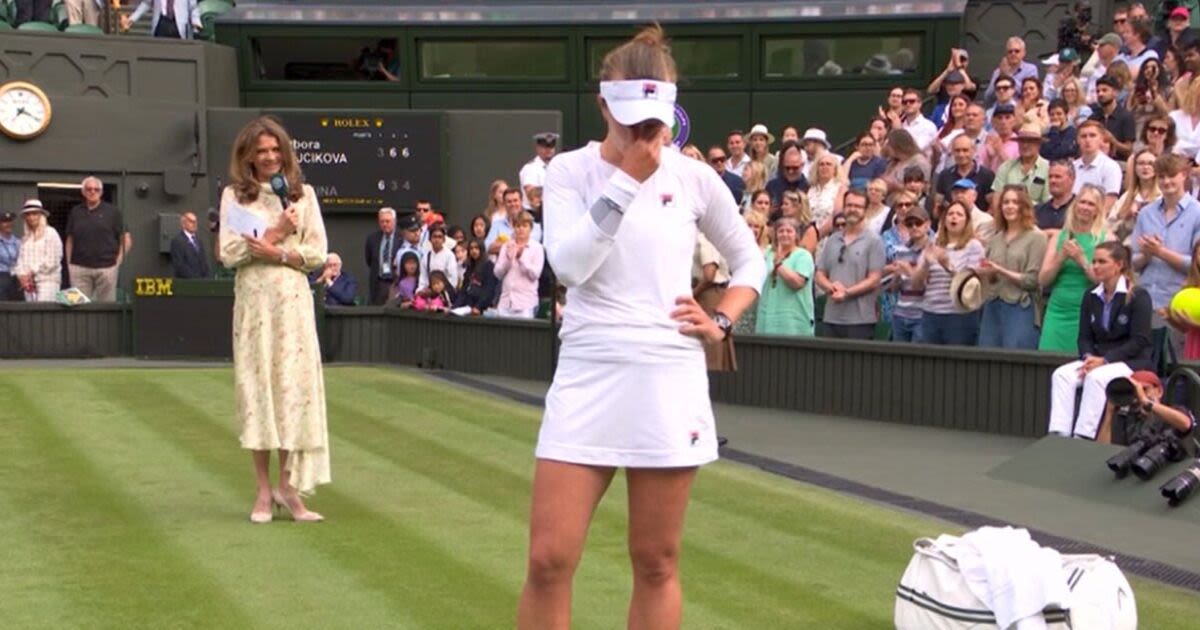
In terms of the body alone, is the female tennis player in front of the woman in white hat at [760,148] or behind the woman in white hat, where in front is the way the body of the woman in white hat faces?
in front

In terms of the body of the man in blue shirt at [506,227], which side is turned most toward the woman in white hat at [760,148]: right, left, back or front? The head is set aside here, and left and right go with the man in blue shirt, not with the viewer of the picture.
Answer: left

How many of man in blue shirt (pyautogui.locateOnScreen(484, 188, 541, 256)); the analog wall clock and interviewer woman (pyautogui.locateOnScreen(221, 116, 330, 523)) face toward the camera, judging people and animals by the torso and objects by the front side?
3

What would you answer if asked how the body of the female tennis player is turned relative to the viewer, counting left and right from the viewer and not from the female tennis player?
facing the viewer

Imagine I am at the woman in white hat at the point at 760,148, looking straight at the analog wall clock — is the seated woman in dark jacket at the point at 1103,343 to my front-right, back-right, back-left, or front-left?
back-left

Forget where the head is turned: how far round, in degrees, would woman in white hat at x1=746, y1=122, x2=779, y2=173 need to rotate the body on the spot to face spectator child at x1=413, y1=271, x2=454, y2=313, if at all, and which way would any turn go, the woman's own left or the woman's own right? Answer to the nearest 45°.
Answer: approximately 45° to the woman's own right

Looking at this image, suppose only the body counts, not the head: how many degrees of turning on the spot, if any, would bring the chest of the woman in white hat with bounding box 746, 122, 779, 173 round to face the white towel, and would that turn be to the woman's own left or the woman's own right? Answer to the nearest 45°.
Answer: approximately 45° to the woman's own left

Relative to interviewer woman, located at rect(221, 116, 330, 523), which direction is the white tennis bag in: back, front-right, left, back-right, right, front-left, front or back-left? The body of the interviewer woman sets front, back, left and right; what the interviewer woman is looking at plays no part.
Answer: front-left

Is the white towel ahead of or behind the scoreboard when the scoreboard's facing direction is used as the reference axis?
ahead

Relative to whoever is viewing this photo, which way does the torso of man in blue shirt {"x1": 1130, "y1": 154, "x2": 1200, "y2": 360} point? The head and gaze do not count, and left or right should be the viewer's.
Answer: facing the viewer and to the left of the viewer

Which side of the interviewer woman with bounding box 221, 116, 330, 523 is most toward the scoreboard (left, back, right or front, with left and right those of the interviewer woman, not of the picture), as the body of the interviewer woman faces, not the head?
back

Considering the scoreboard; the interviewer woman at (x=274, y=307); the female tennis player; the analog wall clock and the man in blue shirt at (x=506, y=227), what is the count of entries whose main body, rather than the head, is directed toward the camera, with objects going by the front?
5

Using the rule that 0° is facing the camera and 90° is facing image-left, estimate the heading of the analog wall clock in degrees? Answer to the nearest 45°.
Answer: approximately 0°

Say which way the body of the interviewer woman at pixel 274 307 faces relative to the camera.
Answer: toward the camera

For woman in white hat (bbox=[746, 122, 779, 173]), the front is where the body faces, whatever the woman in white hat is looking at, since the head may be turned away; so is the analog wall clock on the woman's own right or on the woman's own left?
on the woman's own right
